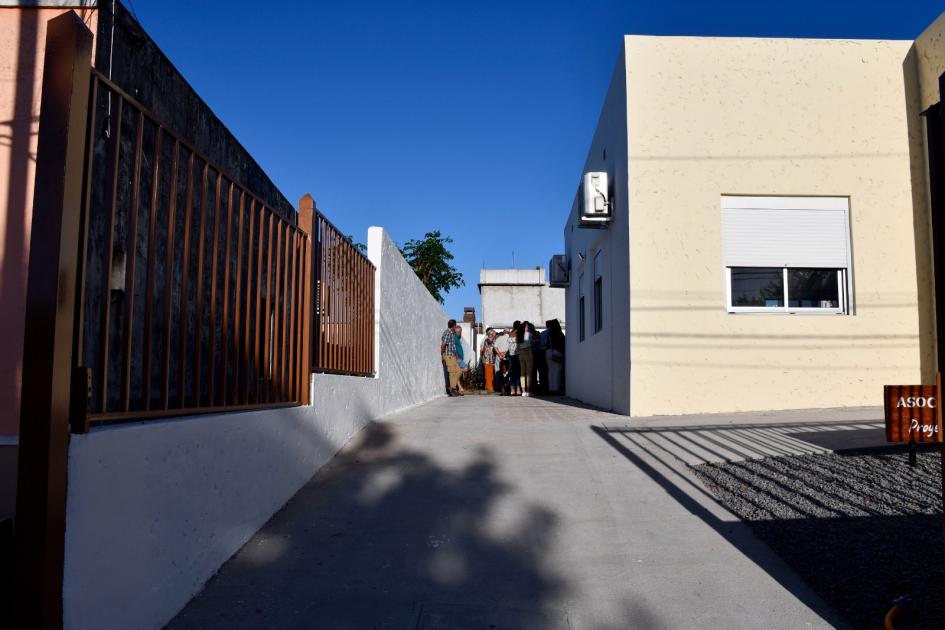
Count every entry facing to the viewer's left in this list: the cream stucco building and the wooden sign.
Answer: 0

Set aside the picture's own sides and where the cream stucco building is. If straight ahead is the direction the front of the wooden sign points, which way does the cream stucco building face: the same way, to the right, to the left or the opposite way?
the same way

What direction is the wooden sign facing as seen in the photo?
toward the camera

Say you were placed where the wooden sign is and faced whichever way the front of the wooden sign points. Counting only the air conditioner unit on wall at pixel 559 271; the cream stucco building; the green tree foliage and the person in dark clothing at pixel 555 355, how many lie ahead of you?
0

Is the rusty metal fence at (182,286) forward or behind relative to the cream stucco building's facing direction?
forward

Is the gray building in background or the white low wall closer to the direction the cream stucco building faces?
the white low wall

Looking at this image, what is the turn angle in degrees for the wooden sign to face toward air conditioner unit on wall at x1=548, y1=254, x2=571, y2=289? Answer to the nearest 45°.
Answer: approximately 135° to its right

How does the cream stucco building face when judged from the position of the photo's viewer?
facing the viewer

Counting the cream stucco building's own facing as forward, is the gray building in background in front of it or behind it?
behind

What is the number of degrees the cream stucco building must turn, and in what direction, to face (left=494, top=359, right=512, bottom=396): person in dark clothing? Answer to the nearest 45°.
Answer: approximately 135° to its right

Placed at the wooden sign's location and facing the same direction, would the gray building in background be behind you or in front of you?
behind
